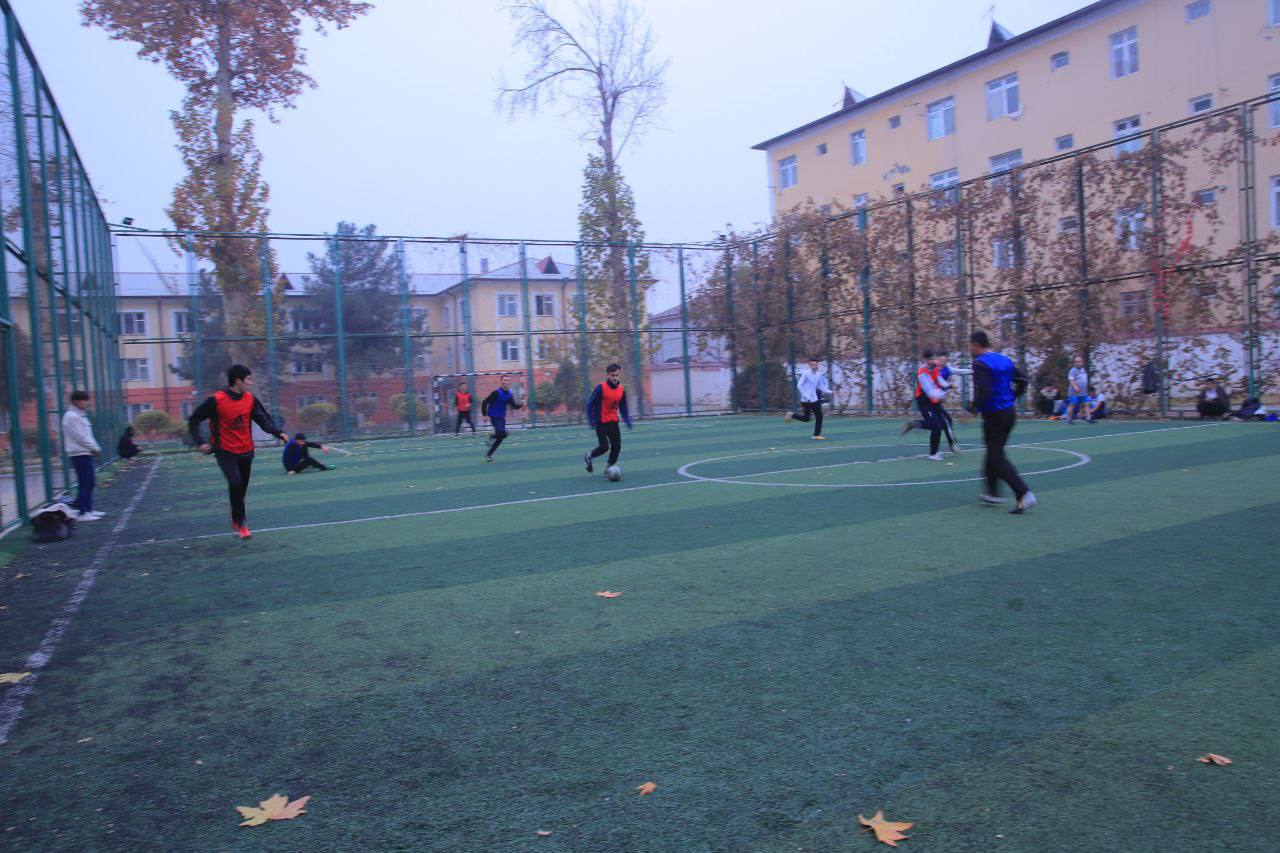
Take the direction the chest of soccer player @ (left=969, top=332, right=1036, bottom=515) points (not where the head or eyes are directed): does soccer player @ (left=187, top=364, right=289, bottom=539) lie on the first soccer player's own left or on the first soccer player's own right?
on the first soccer player's own left

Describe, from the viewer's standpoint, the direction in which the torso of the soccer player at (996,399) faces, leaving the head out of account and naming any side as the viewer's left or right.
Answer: facing away from the viewer and to the left of the viewer

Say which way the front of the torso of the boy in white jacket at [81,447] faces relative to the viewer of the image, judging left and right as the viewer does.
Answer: facing to the right of the viewer

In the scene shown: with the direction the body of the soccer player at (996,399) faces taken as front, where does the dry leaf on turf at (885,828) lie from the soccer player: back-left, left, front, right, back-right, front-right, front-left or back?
back-left

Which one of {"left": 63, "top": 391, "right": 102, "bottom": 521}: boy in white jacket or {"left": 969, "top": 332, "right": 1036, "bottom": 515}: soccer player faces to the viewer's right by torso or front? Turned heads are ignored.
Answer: the boy in white jacket
